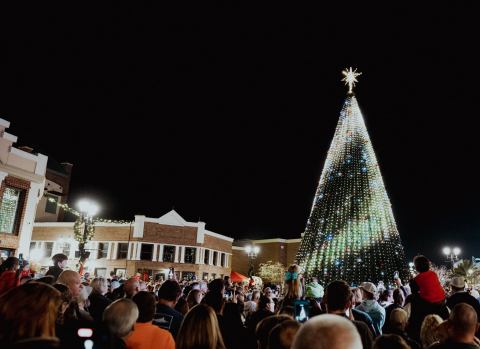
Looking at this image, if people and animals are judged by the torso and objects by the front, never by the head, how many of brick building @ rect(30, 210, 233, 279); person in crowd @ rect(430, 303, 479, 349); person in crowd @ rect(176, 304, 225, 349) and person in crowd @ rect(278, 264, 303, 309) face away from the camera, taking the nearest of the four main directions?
3

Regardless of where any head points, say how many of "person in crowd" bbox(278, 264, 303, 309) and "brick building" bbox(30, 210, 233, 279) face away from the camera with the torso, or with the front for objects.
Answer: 1

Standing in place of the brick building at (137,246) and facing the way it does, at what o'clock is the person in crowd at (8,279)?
The person in crowd is roughly at 12 o'clock from the brick building.

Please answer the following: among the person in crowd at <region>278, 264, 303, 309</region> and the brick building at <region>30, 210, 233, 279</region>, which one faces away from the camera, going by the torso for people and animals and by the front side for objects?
the person in crowd

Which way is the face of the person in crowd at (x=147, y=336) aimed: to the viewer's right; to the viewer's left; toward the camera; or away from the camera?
away from the camera

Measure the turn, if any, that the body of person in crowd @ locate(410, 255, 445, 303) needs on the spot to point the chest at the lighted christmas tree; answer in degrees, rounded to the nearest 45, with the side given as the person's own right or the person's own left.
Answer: approximately 45° to the person's own right

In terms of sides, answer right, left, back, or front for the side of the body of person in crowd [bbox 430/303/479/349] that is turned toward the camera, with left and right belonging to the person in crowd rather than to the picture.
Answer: back

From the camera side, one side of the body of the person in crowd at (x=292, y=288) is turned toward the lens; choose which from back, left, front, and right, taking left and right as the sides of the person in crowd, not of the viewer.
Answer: back

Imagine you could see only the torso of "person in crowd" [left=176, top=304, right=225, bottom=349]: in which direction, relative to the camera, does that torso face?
away from the camera

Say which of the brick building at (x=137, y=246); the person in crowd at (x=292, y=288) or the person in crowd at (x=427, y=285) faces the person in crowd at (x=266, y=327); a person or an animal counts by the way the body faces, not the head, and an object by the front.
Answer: the brick building

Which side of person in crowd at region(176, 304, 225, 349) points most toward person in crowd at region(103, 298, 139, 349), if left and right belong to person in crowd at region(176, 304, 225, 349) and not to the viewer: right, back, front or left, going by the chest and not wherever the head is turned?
left

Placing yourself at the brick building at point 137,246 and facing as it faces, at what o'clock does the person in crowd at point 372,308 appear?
The person in crowd is roughly at 12 o'clock from the brick building.

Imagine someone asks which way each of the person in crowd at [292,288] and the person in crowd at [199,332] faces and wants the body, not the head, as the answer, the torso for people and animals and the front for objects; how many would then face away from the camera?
2
